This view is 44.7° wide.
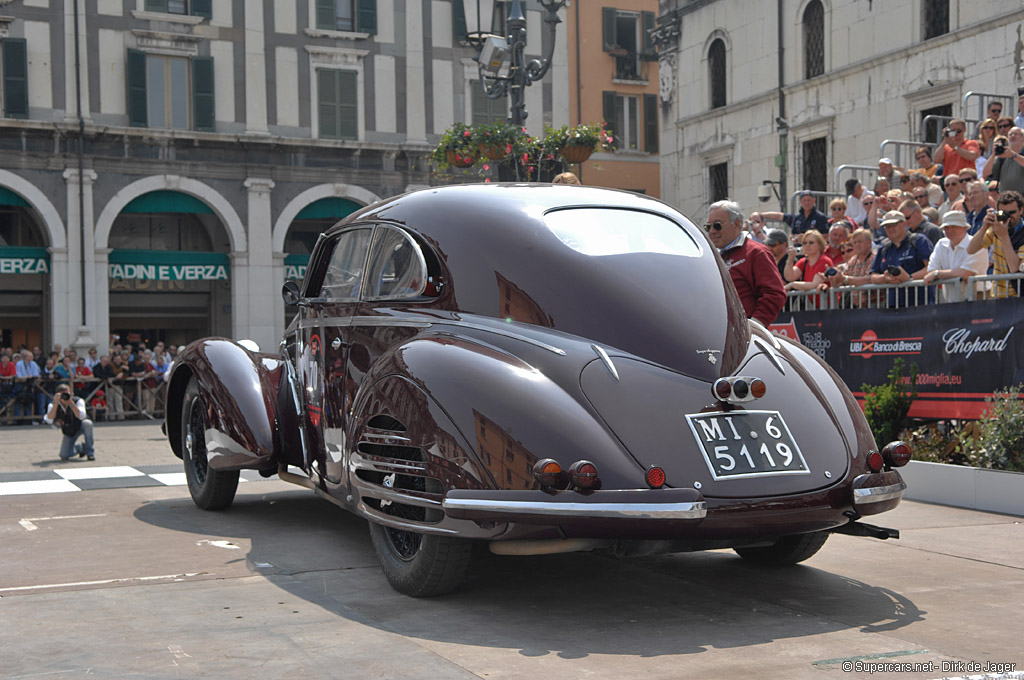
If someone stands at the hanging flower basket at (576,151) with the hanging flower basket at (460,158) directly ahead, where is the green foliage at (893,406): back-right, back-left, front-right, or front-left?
back-left

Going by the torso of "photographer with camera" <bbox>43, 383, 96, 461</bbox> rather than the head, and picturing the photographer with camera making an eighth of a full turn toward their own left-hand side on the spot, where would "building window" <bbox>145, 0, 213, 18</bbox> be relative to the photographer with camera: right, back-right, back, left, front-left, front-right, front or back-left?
back-left

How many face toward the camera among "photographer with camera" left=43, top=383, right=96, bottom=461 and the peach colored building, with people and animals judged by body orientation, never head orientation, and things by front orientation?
2

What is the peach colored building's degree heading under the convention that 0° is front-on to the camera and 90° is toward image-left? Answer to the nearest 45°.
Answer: approximately 0°

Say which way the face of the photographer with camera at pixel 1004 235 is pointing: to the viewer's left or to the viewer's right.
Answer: to the viewer's left

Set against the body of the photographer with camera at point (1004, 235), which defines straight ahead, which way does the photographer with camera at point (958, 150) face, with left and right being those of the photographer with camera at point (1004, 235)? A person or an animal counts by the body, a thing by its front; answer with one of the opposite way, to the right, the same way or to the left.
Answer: the same way

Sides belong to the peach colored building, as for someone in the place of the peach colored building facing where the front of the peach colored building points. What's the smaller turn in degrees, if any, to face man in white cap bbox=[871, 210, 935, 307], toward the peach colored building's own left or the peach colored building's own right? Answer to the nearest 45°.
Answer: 0° — it already faces them

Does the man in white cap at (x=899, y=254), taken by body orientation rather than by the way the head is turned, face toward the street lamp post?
no

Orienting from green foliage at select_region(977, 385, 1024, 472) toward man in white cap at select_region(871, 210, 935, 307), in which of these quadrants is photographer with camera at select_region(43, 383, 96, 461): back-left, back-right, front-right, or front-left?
front-left

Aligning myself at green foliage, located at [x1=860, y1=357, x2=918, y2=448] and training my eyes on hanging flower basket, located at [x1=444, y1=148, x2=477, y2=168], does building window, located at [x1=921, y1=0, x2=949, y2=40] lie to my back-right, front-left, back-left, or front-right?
front-right

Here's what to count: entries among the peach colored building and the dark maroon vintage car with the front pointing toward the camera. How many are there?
1

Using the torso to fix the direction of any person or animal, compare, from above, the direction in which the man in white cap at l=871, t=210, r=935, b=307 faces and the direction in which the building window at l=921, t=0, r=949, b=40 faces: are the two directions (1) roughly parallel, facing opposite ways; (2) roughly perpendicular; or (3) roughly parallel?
roughly parallel

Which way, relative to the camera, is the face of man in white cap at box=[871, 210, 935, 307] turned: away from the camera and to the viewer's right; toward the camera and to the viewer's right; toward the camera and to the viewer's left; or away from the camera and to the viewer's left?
toward the camera and to the viewer's left

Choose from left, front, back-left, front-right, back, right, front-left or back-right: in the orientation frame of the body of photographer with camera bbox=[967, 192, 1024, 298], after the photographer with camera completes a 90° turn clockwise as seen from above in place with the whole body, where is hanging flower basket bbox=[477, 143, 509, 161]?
front

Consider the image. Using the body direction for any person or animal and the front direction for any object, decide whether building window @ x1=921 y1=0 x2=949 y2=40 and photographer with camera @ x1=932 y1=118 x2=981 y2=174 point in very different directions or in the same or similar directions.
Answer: same or similar directions

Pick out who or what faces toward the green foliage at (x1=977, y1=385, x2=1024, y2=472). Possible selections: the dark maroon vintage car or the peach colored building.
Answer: the peach colored building

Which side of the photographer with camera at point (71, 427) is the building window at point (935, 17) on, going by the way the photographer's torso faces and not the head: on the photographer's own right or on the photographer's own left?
on the photographer's own left

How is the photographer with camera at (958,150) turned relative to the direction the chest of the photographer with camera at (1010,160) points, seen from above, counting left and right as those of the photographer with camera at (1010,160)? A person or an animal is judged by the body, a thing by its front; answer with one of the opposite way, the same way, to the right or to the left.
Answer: the same way

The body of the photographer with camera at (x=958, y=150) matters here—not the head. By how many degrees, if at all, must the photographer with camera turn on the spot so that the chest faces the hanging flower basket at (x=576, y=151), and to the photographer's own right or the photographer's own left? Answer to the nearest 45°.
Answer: approximately 45° to the photographer's own right

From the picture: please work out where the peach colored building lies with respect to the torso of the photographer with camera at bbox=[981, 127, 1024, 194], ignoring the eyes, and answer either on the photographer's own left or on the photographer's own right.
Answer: on the photographer's own right

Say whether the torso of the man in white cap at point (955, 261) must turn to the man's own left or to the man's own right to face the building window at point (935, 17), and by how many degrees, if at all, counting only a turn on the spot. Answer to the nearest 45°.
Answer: approximately 135° to the man's own right
